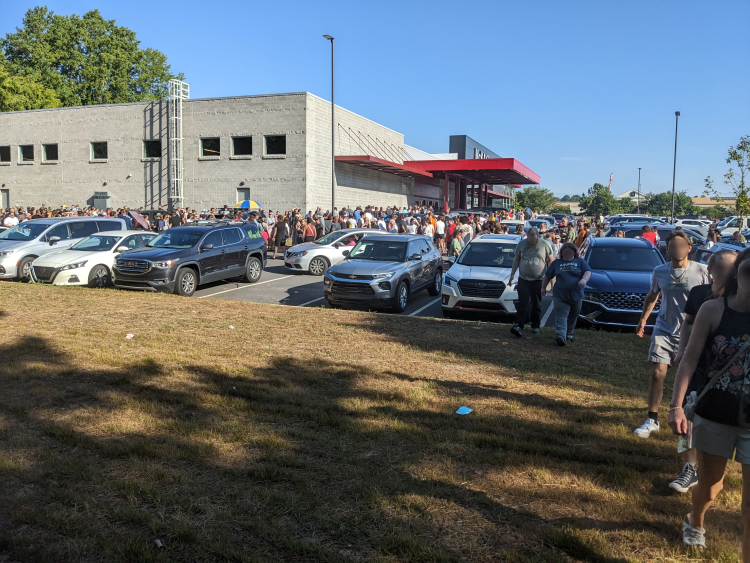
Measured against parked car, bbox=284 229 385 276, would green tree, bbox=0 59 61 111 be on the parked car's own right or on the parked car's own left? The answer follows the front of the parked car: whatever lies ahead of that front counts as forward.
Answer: on the parked car's own right

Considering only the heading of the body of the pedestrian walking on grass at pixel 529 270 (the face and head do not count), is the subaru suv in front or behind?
behind

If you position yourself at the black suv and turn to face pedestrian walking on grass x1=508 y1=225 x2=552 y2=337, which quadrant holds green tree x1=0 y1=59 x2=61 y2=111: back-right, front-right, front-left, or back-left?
back-left

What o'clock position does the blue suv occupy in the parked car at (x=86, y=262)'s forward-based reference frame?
The blue suv is roughly at 9 o'clock from the parked car.

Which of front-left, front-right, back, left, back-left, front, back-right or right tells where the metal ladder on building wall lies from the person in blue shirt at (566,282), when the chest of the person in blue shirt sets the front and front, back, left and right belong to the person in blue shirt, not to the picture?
back-right
